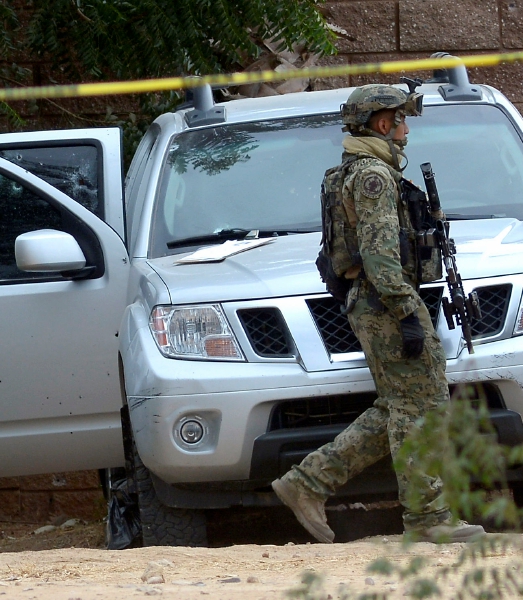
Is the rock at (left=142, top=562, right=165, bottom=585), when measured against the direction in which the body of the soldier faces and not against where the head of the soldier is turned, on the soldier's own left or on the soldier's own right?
on the soldier's own right

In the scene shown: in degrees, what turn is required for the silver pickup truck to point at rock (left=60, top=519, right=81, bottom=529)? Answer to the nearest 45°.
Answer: approximately 135° to its right

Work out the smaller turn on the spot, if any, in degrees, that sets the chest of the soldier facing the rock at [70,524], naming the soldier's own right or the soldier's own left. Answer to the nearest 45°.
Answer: approximately 135° to the soldier's own left

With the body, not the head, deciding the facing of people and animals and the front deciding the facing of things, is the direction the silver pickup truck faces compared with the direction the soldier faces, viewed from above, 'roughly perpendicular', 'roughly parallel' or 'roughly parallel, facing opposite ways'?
roughly perpendicular

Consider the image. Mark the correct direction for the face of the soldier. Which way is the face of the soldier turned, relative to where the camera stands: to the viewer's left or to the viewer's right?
to the viewer's right

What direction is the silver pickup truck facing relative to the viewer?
toward the camera

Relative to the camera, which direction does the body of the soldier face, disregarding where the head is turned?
to the viewer's right

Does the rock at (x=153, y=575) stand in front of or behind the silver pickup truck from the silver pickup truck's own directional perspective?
in front
